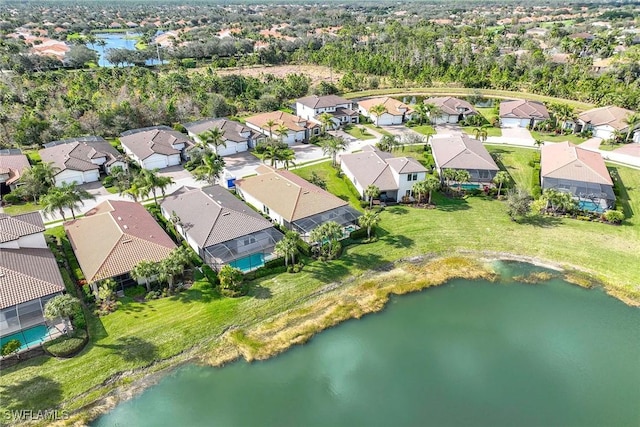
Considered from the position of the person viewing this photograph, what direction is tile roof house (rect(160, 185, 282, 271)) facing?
facing away from the viewer and to the left of the viewer

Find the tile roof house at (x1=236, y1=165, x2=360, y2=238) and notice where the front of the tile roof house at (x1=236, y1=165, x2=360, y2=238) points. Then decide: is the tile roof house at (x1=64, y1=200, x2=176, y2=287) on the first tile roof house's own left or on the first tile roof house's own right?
on the first tile roof house's own left

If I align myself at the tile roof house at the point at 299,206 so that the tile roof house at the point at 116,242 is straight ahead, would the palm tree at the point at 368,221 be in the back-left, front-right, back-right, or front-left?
back-left

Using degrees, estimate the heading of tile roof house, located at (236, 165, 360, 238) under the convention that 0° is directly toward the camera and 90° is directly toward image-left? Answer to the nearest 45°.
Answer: approximately 135°

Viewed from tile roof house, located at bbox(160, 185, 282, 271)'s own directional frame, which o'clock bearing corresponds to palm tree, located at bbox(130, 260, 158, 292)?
The palm tree is roughly at 9 o'clock from the tile roof house.

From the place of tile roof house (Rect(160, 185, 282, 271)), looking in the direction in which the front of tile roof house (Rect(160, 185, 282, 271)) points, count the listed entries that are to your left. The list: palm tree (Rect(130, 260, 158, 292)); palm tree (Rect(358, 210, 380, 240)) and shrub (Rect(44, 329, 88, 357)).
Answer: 2

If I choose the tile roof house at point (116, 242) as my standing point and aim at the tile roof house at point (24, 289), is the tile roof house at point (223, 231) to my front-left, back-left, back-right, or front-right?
back-left

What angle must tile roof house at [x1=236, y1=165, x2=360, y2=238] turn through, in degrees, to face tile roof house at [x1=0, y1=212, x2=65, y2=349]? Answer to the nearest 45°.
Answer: approximately 90° to its left

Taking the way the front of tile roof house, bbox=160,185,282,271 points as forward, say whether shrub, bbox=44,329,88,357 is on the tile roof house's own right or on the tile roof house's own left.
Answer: on the tile roof house's own left

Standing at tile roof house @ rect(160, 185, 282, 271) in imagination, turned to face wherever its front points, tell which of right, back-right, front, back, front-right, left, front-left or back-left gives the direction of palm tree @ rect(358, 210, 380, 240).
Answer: back-right
